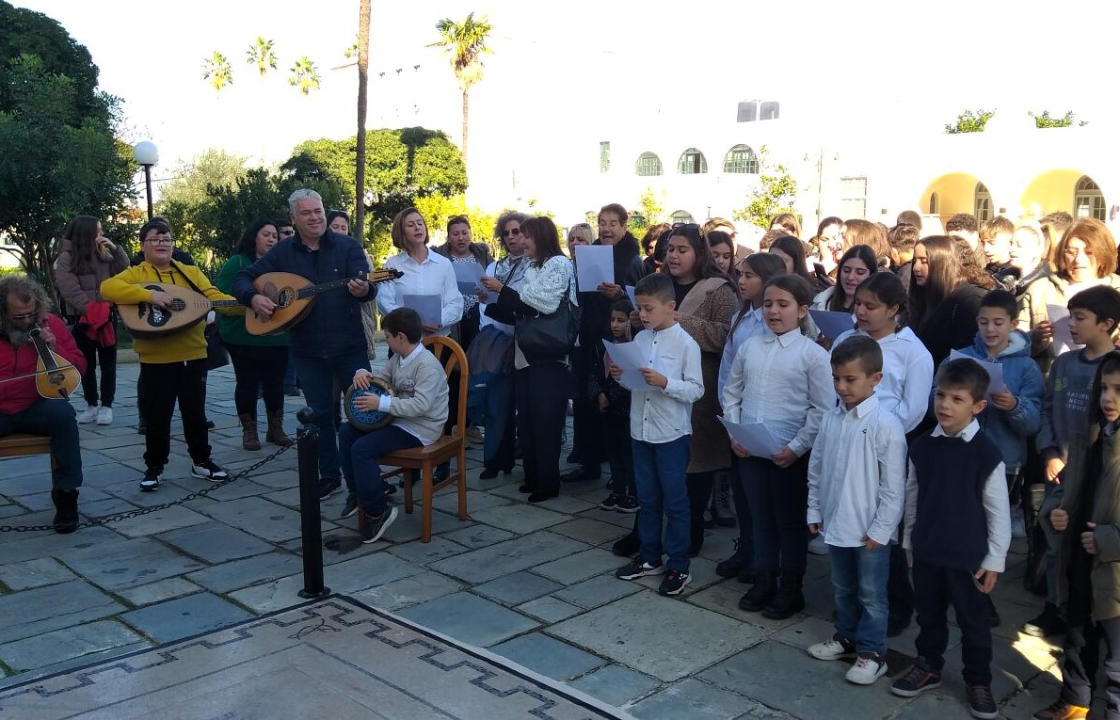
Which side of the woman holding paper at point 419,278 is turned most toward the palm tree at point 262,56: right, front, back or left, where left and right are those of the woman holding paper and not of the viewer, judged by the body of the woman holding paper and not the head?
back

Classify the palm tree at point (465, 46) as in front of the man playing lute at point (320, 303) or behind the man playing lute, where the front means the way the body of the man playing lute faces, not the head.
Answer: behind

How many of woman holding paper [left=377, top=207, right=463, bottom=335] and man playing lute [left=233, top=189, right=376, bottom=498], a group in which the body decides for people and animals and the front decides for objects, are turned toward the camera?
2

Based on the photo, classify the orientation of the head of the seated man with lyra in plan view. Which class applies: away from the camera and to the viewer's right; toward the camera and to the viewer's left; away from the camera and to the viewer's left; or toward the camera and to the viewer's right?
toward the camera and to the viewer's right

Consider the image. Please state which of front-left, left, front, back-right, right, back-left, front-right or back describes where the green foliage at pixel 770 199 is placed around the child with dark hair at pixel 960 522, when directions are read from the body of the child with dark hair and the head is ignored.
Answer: back-right

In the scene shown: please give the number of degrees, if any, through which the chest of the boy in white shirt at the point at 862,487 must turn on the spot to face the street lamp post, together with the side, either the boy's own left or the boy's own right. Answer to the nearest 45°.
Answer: approximately 90° to the boy's own right

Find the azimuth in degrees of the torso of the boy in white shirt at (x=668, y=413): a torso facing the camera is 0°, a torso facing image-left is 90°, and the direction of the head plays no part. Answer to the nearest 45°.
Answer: approximately 45°

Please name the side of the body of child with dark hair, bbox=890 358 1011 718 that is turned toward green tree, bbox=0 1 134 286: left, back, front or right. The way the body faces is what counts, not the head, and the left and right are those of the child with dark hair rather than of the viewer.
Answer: right

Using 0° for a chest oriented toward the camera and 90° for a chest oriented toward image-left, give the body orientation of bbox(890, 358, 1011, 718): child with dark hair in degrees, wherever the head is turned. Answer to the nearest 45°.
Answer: approximately 45°

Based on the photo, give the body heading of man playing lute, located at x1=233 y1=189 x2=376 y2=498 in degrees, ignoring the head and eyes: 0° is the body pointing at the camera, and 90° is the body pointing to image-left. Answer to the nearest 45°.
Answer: approximately 0°

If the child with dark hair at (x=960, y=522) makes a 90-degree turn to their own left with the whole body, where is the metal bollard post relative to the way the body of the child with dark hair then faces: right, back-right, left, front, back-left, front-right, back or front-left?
back-right

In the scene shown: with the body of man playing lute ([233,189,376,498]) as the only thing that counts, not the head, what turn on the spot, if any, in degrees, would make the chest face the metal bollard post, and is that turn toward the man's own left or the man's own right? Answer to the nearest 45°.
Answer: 0° — they already face it

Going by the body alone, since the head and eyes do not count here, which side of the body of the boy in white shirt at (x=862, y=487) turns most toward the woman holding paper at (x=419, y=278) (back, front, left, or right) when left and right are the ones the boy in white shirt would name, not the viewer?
right
